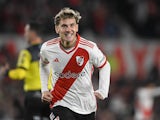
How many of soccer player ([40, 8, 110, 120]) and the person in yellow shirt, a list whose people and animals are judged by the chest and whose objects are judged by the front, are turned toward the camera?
1

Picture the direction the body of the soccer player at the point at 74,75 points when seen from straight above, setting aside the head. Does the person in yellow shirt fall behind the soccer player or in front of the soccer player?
behind
